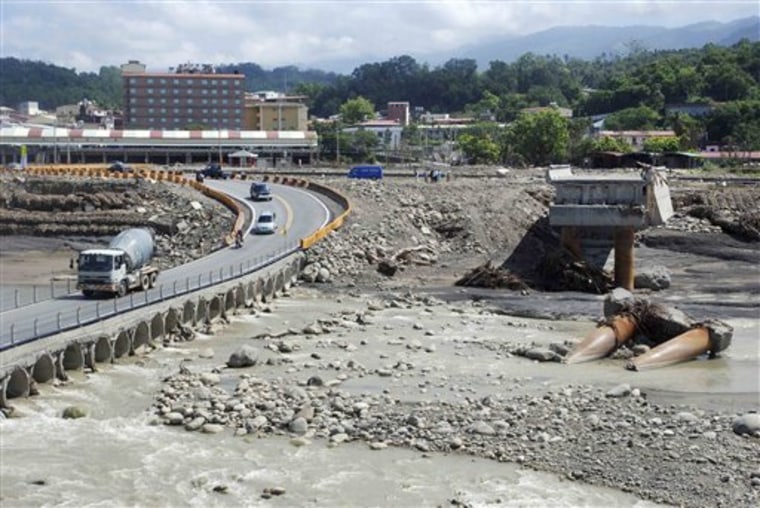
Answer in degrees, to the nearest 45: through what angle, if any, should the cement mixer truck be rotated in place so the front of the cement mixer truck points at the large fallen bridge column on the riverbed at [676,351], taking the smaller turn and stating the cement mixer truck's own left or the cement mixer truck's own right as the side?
approximately 135° to the cement mixer truck's own left

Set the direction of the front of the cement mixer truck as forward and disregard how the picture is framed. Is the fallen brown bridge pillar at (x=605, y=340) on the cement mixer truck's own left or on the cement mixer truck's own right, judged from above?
on the cement mixer truck's own left

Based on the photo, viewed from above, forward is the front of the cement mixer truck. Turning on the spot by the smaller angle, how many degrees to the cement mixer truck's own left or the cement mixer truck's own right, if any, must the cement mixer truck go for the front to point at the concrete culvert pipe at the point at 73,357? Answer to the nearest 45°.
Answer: approximately 45° to the cement mixer truck's own left

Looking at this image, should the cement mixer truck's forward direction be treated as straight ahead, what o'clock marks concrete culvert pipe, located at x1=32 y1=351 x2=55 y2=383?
The concrete culvert pipe is roughly at 11 o'clock from the cement mixer truck.

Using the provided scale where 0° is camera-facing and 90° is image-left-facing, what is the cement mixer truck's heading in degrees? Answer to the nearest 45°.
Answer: approximately 45°

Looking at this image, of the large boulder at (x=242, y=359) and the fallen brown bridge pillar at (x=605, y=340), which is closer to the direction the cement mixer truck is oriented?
the large boulder

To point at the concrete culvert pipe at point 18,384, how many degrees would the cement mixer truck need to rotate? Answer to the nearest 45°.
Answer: approximately 45° to its left

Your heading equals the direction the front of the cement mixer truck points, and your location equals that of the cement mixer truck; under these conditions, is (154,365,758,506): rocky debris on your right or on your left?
on your left

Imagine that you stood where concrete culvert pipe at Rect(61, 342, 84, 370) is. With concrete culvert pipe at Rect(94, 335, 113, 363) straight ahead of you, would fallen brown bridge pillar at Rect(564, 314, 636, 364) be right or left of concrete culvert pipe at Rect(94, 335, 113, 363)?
right

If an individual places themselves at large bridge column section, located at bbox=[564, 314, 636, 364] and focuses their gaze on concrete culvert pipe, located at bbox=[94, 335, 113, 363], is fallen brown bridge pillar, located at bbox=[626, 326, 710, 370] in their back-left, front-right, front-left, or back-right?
back-left

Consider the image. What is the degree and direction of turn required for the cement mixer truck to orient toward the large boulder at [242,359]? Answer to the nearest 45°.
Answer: approximately 90° to its left

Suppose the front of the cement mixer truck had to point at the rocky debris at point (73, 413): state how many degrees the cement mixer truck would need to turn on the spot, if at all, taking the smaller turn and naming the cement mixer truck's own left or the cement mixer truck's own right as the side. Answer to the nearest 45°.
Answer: approximately 45° to the cement mixer truck's own left
